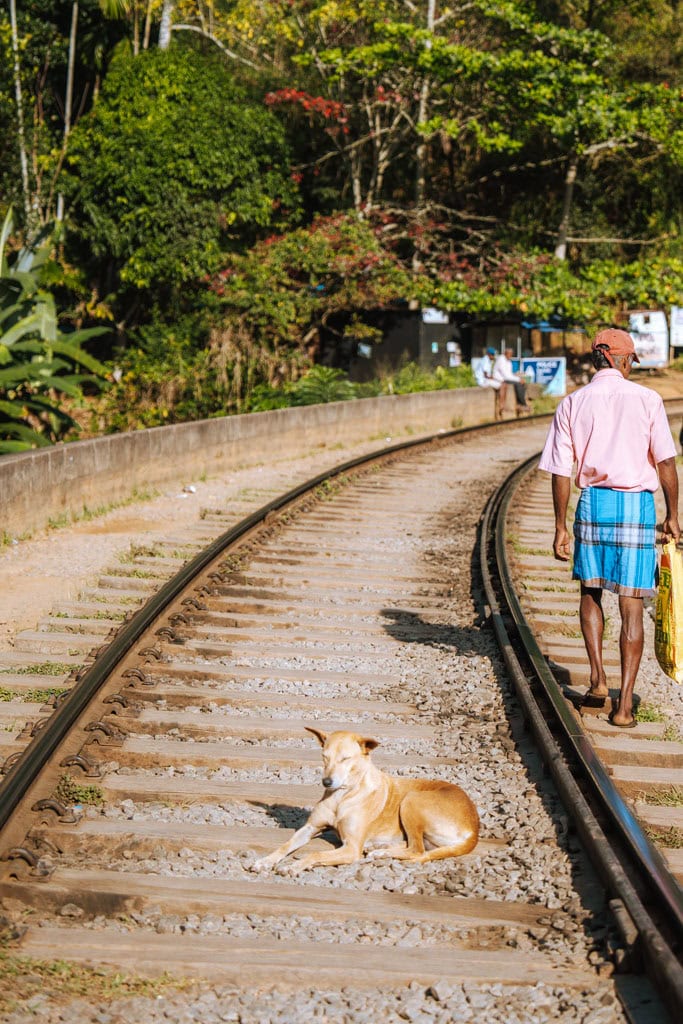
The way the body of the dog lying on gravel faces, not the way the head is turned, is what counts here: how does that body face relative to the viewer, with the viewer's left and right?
facing the viewer and to the left of the viewer

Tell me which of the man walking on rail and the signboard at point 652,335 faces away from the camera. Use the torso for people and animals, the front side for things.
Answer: the man walking on rail

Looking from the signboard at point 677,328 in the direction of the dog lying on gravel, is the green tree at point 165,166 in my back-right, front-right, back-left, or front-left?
front-right

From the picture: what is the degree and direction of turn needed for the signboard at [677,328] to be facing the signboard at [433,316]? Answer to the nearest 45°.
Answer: approximately 45° to its right

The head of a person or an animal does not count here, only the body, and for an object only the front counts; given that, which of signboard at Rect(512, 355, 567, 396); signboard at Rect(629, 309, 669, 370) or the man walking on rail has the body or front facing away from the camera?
the man walking on rail

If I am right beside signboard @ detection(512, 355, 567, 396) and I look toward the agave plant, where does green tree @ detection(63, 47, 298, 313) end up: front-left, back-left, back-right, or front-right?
front-right

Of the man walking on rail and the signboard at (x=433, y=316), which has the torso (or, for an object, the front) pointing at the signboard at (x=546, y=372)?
the man walking on rail

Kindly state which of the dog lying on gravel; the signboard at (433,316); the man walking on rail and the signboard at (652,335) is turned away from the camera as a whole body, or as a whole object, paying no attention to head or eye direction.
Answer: the man walking on rail

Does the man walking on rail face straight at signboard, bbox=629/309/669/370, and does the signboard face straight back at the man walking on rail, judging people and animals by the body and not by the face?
yes

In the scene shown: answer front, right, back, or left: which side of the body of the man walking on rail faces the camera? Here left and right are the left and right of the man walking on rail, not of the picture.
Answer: back

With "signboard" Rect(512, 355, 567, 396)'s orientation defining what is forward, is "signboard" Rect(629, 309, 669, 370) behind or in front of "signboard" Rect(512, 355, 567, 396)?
behind

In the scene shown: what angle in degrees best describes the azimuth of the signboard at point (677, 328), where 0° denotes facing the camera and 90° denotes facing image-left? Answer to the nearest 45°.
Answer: approximately 0°

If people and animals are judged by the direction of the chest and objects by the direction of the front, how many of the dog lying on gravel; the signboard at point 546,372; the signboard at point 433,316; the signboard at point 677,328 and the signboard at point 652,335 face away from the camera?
0

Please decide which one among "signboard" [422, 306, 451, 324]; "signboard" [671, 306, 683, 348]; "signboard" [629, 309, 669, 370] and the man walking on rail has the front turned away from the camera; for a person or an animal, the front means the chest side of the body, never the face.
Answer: the man walking on rail

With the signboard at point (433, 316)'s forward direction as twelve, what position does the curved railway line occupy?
The curved railway line is roughly at 12 o'clock from the signboard.

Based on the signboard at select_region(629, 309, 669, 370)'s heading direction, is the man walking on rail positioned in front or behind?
in front

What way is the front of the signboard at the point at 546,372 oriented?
toward the camera

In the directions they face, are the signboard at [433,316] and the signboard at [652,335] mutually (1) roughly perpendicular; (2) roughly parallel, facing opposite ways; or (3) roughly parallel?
roughly parallel

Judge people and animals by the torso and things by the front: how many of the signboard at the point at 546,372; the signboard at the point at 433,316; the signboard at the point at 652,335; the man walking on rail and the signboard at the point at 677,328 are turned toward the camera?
4

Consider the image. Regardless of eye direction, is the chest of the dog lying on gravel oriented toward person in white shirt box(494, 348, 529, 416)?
no

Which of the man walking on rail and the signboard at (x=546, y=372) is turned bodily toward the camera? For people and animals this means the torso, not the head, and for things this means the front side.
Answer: the signboard
